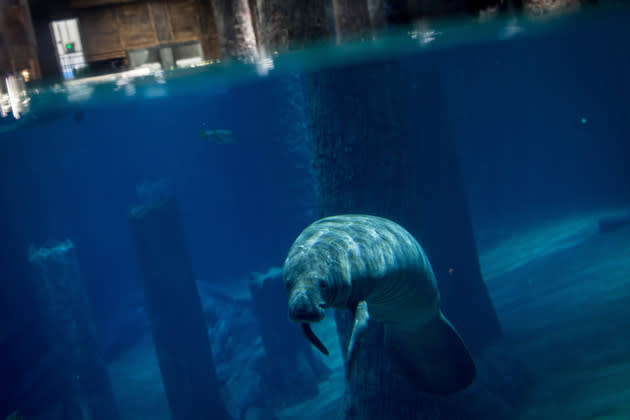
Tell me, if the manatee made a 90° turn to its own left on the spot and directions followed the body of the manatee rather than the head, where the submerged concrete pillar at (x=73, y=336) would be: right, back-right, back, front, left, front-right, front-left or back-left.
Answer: back

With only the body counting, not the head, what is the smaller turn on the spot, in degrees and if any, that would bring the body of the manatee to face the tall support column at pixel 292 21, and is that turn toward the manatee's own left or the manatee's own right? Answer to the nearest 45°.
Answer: approximately 135° to the manatee's own right

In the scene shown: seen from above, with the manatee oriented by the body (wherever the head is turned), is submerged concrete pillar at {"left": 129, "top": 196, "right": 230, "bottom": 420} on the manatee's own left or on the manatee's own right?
on the manatee's own right

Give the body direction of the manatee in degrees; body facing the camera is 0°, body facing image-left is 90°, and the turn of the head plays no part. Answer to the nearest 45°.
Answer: approximately 45°

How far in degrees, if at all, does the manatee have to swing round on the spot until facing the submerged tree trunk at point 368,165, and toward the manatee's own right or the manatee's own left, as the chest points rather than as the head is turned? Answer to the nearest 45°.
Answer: approximately 135° to the manatee's own right

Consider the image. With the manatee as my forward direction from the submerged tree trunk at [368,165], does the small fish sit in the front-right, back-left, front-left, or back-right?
back-right

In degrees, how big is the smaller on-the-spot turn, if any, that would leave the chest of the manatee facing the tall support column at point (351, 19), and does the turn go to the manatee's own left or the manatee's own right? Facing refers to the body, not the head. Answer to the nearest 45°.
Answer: approximately 135° to the manatee's own right
